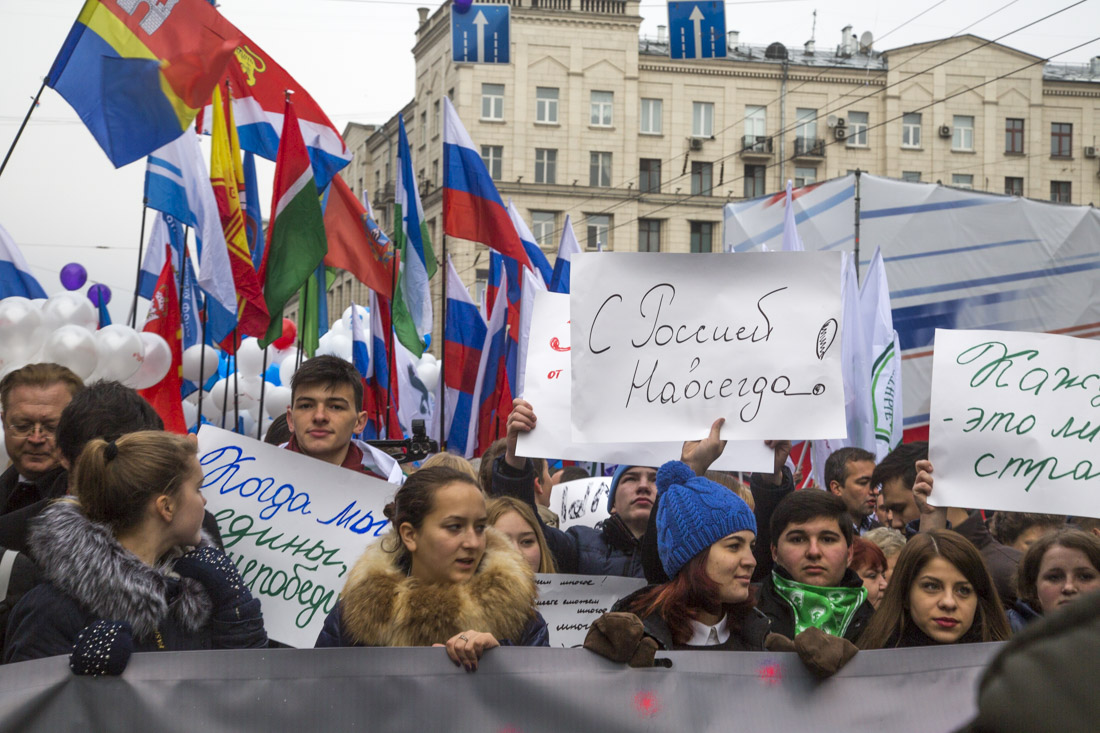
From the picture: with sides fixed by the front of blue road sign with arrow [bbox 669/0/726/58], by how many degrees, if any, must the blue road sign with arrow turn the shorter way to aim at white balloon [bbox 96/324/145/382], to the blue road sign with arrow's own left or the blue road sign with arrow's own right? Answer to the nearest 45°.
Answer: approximately 45° to the blue road sign with arrow's own right

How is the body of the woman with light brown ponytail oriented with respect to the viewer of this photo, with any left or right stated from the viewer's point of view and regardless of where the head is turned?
facing the viewer and to the right of the viewer

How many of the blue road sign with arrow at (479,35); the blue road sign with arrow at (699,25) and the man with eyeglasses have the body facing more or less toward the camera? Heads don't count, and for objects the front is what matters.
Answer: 3

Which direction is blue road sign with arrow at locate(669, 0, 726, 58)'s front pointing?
toward the camera

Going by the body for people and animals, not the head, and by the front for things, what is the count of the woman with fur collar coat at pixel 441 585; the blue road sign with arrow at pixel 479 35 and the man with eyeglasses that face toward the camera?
3

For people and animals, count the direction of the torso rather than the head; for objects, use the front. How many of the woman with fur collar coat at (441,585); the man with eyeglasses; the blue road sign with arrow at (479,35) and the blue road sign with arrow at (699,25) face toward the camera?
4

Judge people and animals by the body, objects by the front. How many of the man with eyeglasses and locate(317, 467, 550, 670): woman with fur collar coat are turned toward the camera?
2

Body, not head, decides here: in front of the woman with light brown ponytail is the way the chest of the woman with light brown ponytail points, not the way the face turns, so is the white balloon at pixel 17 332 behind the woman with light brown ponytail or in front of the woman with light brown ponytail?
behind

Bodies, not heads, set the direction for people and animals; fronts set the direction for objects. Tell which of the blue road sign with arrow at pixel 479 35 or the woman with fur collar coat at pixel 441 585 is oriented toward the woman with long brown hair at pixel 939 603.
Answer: the blue road sign with arrow

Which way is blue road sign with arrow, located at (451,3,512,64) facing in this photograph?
toward the camera

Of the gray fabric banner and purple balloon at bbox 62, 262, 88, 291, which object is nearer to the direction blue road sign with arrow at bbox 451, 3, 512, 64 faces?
the gray fabric banner
